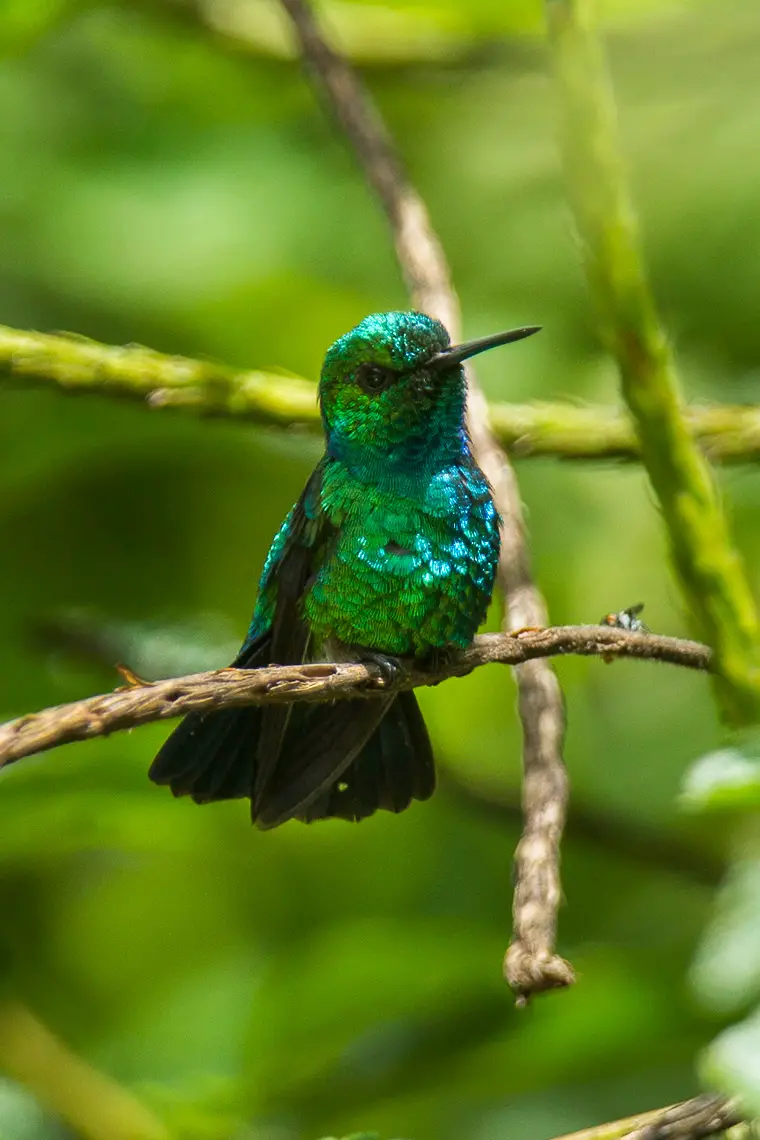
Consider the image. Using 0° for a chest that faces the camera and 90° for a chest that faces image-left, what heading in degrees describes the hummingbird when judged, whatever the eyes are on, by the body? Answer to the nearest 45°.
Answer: approximately 315°
